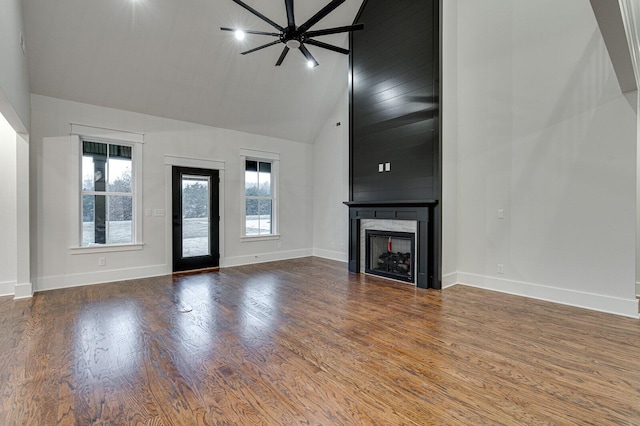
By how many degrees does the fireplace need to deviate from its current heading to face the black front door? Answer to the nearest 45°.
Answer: approximately 45° to its right

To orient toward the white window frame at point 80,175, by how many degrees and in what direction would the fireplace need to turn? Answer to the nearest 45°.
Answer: approximately 45° to its right

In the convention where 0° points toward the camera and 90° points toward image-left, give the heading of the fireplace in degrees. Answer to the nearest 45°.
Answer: approximately 45°

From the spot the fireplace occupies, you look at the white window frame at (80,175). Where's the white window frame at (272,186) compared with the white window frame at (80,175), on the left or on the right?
right
